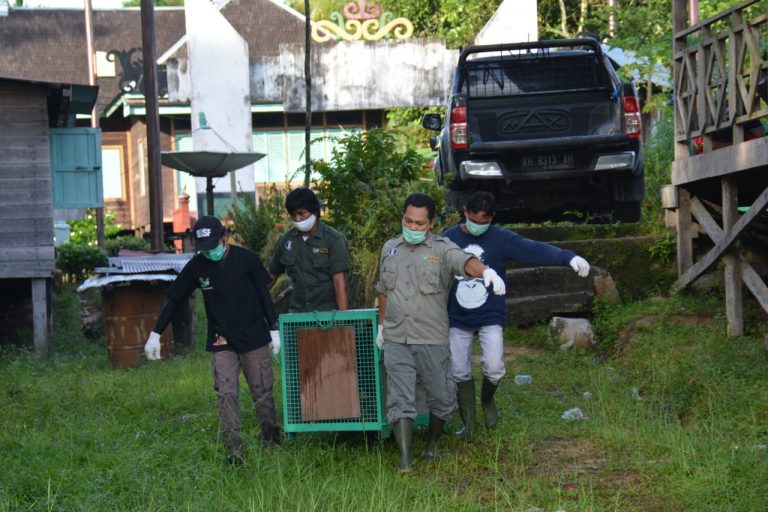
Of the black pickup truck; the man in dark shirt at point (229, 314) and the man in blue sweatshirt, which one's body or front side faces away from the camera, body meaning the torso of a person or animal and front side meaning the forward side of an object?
the black pickup truck

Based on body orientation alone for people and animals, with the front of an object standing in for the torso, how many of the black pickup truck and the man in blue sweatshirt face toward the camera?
1

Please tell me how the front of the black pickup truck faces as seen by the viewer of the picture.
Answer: facing away from the viewer

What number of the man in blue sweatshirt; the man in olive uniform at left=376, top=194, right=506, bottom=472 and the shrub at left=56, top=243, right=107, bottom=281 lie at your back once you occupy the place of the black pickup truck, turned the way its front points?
2

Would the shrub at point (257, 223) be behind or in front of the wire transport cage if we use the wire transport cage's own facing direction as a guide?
behind

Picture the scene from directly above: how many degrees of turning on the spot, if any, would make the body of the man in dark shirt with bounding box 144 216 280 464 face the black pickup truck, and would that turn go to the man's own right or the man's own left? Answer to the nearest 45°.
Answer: approximately 135° to the man's own left

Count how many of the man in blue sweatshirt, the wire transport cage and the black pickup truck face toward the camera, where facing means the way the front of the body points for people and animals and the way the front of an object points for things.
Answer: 2
